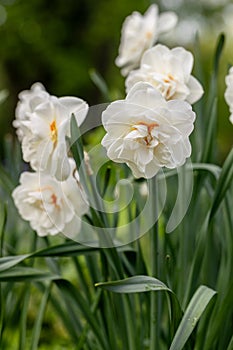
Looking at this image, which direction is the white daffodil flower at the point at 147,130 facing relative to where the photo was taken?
toward the camera

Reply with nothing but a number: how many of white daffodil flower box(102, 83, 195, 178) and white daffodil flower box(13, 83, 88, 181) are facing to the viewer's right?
0

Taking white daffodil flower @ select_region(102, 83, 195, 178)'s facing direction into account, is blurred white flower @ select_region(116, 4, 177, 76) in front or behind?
behind

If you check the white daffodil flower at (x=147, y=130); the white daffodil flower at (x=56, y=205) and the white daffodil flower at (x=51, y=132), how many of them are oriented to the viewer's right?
0

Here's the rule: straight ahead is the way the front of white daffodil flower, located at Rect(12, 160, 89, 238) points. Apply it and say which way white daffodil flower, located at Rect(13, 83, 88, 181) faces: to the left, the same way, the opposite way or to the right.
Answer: the same way

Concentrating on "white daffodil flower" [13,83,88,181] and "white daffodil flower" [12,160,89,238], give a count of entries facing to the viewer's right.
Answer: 0

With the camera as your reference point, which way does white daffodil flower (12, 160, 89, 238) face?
facing the viewer and to the left of the viewer
